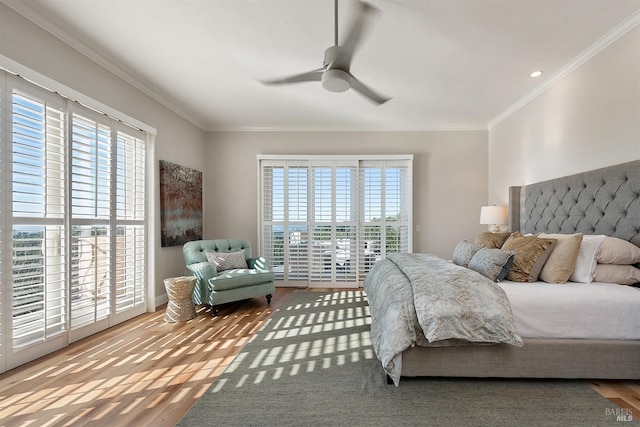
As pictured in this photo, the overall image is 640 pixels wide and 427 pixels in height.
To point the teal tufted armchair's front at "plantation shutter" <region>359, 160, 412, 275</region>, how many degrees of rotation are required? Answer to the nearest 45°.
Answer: approximately 45° to its left

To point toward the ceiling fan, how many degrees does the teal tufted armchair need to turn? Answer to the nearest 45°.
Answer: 0° — it already faces it

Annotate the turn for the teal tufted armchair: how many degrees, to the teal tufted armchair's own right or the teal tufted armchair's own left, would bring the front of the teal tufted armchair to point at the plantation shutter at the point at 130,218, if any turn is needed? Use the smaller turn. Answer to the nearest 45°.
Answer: approximately 135° to the teal tufted armchair's own right

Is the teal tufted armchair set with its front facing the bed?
yes

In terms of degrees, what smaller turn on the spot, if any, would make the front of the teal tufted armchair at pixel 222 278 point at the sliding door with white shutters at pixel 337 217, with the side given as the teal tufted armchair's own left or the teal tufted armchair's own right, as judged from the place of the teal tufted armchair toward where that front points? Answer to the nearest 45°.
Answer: approximately 45° to the teal tufted armchair's own left

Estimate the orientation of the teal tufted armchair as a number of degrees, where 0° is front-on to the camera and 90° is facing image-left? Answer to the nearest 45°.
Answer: approximately 315°

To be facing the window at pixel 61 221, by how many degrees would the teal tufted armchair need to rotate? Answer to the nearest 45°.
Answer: approximately 90° to its right

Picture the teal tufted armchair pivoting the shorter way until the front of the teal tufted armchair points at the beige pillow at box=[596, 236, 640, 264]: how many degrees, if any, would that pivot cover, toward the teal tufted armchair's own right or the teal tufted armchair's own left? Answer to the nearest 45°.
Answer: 0° — it already faces it

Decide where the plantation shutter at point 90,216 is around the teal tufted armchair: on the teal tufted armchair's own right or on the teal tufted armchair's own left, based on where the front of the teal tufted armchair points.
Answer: on the teal tufted armchair's own right
